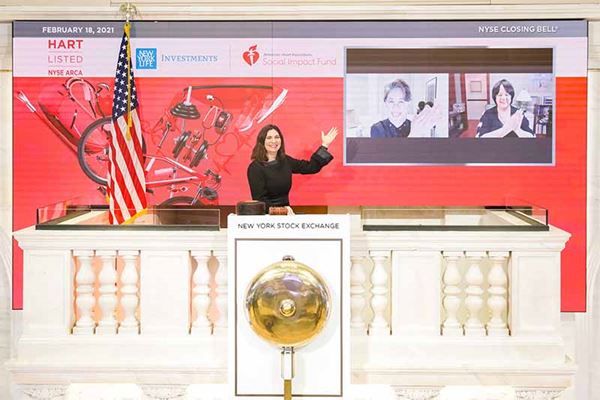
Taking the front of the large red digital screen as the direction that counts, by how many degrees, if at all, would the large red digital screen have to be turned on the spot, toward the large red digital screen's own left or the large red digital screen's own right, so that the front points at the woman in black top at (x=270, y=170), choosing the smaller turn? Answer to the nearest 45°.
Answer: approximately 45° to the large red digital screen's own right

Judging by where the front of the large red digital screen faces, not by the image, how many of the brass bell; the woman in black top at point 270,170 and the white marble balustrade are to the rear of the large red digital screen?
0

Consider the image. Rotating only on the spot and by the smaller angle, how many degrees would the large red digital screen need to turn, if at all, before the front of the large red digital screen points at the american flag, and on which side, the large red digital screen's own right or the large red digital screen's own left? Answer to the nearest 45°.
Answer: approximately 90° to the large red digital screen's own right

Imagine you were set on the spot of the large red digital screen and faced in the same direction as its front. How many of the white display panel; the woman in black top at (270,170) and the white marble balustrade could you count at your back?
0

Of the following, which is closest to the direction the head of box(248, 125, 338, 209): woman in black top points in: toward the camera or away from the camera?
toward the camera

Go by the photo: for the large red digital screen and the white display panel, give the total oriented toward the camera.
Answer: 2

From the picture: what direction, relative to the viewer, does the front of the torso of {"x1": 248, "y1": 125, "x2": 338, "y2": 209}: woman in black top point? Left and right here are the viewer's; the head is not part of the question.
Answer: facing the viewer and to the right of the viewer

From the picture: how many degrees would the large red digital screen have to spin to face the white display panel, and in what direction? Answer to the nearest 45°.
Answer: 0° — it already faces it

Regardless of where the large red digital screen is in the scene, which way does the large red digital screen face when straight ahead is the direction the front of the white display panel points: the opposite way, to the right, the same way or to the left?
the same way

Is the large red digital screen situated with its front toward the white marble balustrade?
yes

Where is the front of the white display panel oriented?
toward the camera

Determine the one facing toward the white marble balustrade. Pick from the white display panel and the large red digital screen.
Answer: the large red digital screen

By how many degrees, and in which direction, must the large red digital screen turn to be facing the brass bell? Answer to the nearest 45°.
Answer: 0° — it already faces it
